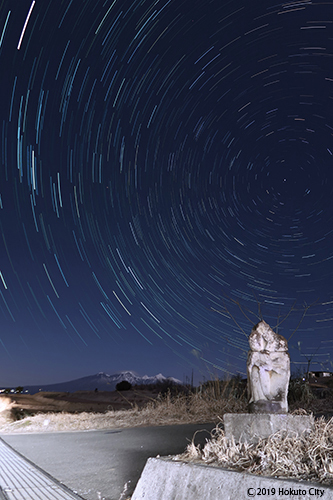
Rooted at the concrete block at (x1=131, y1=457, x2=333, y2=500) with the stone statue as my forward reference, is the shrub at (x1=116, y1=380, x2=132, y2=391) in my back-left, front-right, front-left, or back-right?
front-left

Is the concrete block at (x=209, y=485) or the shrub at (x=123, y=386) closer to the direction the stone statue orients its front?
the concrete block

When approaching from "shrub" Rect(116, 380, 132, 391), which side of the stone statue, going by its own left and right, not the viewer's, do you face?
back

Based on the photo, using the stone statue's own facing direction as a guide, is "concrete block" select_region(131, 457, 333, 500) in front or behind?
in front

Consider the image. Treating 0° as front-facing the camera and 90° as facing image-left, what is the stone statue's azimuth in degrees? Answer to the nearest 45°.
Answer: approximately 0°
